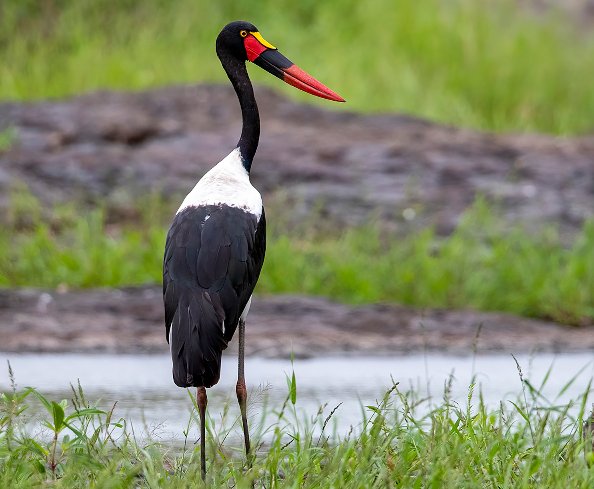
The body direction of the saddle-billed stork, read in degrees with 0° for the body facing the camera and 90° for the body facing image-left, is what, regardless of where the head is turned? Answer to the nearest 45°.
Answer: approximately 225°
